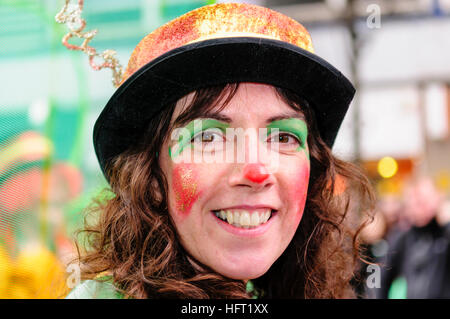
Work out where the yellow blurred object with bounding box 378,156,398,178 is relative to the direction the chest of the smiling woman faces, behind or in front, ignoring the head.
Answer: behind

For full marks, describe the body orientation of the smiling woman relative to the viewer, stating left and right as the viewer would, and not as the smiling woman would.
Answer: facing the viewer

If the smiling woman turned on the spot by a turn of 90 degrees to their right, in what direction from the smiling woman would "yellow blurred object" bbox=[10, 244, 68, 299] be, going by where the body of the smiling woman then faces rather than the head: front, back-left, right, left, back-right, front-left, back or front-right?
front-right

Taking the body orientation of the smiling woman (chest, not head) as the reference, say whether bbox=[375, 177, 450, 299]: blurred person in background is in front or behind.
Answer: behind

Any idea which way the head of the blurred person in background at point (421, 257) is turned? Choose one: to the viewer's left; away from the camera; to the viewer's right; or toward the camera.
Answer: toward the camera
